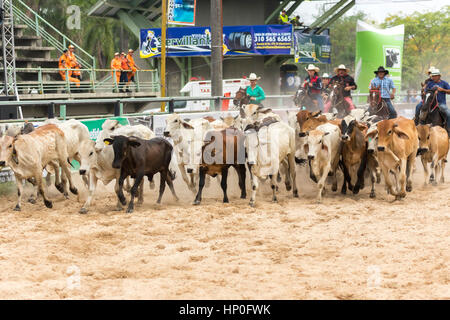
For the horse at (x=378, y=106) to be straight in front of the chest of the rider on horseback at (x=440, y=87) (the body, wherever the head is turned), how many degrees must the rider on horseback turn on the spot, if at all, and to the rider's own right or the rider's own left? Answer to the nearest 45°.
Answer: approximately 45° to the rider's own right

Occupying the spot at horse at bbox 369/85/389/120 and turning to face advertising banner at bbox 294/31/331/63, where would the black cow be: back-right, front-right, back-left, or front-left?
back-left

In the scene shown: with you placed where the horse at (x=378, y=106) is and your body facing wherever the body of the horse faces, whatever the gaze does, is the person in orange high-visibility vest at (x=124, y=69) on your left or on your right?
on your right

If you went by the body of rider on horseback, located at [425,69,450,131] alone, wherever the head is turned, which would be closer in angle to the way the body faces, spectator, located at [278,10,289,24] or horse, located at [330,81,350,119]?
the horse

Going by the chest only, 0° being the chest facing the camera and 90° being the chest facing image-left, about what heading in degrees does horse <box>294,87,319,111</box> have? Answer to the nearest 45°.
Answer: approximately 45°

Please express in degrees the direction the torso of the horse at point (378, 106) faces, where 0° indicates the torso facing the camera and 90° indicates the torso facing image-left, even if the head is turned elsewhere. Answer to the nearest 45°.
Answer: approximately 45°

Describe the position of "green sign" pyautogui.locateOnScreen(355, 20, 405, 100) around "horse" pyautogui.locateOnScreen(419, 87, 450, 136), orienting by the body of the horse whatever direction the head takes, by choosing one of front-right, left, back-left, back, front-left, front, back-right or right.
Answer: back-right
